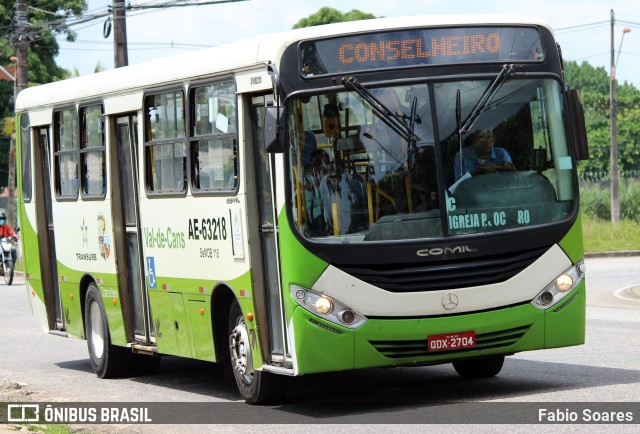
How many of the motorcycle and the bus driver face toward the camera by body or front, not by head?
2

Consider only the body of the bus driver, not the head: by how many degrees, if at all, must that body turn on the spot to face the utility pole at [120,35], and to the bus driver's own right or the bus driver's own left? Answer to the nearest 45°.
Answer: approximately 135° to the bus driver's own right

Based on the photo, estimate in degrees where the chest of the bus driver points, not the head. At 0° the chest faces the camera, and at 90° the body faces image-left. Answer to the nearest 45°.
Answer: approximately 0°

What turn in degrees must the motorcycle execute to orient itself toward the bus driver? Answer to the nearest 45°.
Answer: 0° — it already faces them

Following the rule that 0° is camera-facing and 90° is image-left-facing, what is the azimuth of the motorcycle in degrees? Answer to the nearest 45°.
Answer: approximately 0°
